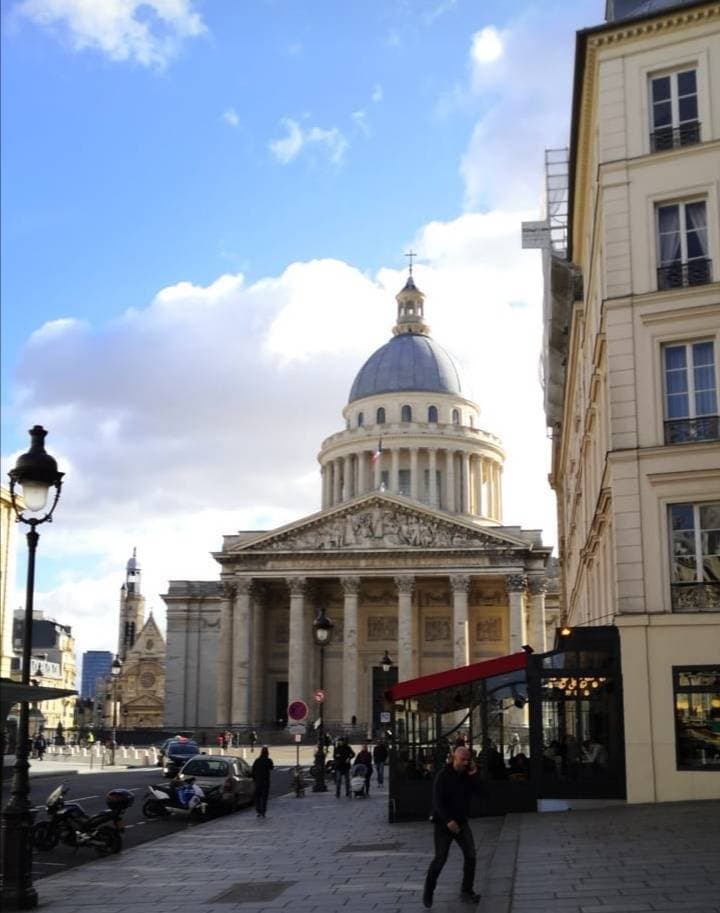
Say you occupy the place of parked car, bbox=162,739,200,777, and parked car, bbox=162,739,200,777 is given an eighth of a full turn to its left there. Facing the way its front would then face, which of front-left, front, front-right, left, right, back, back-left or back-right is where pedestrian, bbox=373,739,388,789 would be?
front-left

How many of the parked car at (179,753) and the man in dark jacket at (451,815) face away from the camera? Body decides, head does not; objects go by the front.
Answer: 0

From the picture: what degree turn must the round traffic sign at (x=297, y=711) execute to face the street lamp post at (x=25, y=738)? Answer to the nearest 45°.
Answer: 0° — it already faces it

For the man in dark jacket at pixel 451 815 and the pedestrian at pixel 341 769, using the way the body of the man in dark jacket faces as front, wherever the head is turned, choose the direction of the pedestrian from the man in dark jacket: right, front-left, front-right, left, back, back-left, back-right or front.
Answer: back-left

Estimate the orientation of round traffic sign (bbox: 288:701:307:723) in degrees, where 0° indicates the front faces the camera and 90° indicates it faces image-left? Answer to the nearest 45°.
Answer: approximately 0°

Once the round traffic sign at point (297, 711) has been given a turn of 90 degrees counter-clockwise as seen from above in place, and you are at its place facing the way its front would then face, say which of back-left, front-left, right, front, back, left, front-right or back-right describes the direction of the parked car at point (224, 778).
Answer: back-right

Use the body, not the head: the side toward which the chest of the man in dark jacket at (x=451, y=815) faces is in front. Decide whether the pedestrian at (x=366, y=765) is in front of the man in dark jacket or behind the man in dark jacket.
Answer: behind

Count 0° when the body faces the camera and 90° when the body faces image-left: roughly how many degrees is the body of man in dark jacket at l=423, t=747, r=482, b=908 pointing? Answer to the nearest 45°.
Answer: approximately 315°

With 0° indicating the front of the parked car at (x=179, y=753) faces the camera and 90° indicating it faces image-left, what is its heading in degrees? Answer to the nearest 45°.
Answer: approximately 45°

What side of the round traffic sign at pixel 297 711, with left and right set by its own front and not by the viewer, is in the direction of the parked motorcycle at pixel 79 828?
front

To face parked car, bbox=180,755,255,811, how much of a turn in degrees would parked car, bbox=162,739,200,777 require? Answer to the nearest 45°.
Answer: approximately 45° to its left
